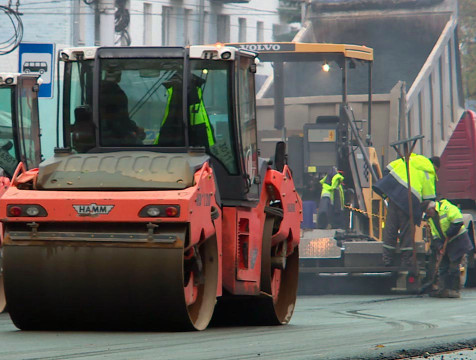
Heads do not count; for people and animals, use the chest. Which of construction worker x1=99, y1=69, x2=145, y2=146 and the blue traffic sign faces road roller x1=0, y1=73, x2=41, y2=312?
the blue traffic sign

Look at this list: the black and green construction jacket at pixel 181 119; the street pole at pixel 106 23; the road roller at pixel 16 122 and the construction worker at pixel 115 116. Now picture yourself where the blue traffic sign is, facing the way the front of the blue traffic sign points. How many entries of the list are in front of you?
3

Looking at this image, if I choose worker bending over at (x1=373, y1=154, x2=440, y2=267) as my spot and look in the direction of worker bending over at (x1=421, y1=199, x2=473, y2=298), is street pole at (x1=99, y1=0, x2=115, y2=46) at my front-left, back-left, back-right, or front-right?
back-left

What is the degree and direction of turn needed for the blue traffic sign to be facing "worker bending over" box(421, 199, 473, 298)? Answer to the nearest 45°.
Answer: approximately 90° to its left

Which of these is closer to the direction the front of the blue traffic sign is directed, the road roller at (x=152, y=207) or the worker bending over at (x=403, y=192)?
the road roller
